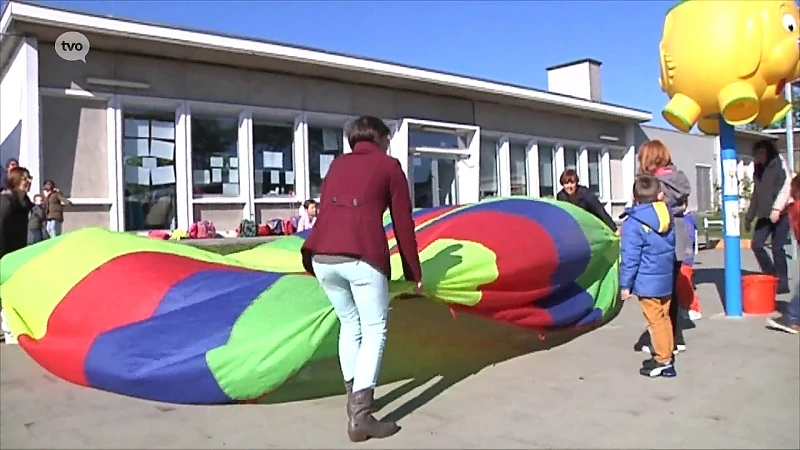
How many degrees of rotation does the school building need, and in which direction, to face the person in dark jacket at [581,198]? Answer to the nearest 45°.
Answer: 0° — it already faces them

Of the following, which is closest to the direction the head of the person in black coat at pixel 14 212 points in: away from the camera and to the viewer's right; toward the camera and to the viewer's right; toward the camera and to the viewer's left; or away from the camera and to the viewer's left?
toward the camera and to the viewer's right

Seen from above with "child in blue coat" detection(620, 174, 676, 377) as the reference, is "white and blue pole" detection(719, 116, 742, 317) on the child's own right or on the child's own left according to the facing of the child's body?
on the child's own right

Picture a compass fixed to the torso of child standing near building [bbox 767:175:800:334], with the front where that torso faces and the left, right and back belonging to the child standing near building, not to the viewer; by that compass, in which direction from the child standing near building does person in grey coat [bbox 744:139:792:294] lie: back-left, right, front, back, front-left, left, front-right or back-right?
right

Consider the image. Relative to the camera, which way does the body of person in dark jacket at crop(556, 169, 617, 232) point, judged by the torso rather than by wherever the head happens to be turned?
toward the camera

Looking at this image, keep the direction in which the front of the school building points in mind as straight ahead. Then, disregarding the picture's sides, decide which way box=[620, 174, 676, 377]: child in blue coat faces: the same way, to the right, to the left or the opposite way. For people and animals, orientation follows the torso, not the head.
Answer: the opposite way

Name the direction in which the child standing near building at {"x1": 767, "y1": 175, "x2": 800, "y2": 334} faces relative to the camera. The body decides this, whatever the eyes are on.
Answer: to the viewer's left

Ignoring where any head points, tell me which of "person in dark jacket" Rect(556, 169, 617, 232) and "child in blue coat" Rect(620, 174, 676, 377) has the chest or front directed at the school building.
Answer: the child in blue coat

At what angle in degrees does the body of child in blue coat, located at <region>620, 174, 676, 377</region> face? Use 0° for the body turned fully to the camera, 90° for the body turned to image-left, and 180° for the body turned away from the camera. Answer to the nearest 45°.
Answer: approximately 135°

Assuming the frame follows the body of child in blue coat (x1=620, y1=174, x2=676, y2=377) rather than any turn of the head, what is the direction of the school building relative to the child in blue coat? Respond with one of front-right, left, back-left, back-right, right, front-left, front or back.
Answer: front

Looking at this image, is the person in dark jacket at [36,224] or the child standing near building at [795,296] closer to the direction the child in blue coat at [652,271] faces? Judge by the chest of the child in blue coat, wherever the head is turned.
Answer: the person in dark jacket

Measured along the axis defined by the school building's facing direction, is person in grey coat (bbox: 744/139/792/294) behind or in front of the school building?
in front
